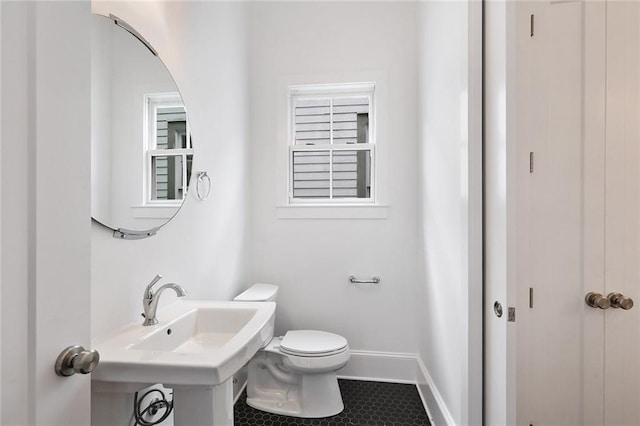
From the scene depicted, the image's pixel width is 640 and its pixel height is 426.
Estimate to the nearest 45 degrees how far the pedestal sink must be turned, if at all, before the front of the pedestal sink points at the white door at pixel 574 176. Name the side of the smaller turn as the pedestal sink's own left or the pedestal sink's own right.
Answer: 0° — it already faces it

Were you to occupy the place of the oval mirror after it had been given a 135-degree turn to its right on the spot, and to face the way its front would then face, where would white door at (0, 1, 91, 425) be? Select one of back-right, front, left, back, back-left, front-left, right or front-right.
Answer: left

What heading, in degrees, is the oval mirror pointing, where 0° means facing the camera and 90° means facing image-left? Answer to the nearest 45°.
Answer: approximately 315°

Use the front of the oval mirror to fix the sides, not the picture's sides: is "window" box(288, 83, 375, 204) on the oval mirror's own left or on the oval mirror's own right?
on the oval mirror's own left

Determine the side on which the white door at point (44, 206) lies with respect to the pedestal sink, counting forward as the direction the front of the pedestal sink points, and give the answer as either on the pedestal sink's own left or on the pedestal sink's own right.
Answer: on the pedestal sink's own right

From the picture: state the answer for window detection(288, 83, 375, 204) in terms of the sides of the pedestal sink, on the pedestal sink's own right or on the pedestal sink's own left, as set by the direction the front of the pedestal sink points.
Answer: on the pedestal sink's own left

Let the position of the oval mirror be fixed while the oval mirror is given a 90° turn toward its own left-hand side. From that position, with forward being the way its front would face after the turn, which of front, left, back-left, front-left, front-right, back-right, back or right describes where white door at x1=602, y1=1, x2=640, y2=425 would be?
right

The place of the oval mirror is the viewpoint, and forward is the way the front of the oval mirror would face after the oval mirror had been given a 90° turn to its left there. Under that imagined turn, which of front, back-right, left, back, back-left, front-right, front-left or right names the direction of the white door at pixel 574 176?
right

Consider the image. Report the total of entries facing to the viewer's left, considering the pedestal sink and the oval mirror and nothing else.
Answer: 0

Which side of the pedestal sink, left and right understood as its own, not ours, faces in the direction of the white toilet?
left

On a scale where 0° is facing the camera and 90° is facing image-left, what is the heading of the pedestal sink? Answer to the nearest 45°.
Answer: approximately 315°

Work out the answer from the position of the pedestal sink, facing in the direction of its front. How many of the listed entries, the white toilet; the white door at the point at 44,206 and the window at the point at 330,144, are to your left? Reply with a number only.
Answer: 2
